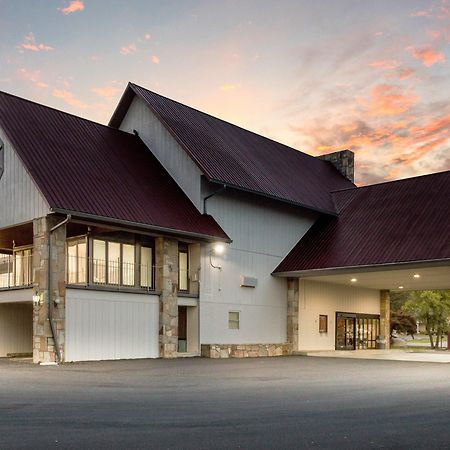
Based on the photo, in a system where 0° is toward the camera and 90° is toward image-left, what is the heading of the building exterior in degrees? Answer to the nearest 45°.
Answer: approximately 315°

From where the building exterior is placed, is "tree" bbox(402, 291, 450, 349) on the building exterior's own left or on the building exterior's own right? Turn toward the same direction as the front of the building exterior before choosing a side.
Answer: on the building exterior's own left
